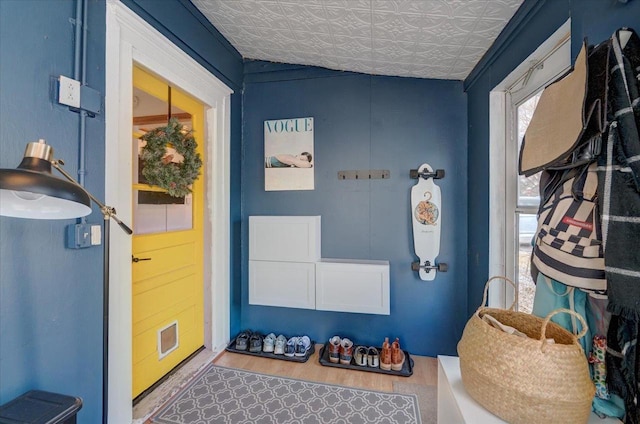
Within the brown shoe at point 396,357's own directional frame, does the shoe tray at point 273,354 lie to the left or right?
on its right

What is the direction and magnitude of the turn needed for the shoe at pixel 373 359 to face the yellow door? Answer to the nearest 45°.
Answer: approximately 90° to its right

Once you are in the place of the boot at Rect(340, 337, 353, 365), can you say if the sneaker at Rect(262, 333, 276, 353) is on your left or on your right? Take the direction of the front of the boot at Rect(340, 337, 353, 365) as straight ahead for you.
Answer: on your right

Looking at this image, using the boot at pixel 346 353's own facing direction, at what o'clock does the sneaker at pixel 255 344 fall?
the sneaker at pixel 255 344 is roughly at 3 o'clock from the boot at pixel 346 353.

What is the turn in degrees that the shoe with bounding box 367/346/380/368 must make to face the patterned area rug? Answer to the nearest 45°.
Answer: approximately 45° to its right

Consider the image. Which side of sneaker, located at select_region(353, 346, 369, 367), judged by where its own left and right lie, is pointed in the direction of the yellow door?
left
